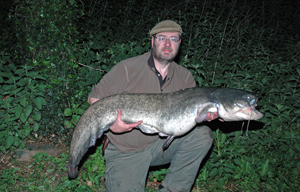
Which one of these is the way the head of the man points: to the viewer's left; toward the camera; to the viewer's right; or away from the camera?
toward the camera

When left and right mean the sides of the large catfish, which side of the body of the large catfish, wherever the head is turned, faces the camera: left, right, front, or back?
right

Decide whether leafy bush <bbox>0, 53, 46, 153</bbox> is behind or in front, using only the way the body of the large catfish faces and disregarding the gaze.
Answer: behind

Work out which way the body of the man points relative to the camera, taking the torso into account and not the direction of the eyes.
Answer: toward the camera
